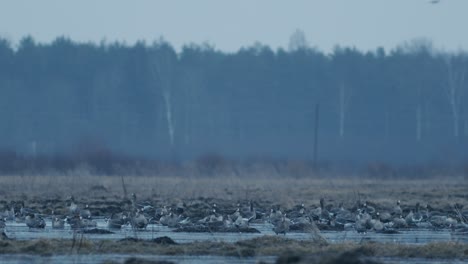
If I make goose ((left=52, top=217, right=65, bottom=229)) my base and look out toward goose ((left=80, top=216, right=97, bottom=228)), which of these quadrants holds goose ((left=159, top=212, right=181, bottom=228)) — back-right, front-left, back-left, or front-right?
front-left

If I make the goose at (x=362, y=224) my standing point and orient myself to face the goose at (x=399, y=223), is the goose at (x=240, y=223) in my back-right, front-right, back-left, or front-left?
back-left
